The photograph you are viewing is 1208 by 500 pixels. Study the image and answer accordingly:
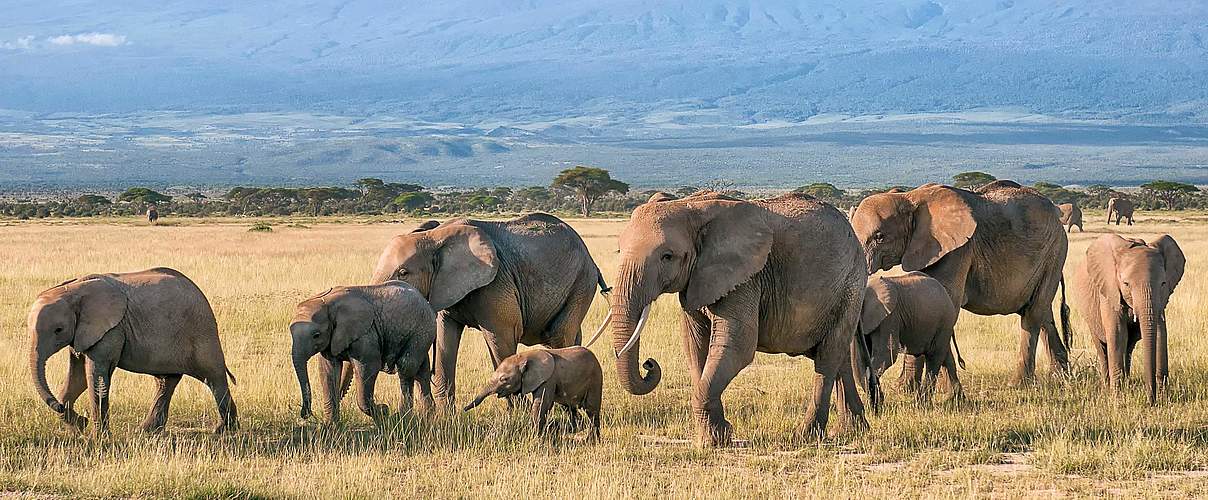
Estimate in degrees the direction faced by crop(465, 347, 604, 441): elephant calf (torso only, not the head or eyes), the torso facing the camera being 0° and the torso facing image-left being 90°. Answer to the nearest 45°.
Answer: approximately 90°

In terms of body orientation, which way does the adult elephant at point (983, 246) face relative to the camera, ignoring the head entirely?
to the viewer's left

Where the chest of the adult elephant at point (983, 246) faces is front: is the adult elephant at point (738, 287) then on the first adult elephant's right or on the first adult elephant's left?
on the first adult elephant's left

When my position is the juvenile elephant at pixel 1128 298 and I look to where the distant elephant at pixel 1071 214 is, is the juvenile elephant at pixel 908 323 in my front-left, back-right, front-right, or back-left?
back-left

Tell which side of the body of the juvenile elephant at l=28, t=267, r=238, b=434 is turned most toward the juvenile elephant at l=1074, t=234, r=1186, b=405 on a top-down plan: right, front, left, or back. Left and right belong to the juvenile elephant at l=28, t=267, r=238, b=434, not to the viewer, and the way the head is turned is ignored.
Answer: back

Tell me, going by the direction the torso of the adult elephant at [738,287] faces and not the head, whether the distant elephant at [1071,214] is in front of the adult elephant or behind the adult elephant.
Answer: behind

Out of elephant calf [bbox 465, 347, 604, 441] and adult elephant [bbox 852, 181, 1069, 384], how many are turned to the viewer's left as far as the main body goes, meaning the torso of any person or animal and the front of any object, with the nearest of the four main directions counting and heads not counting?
2

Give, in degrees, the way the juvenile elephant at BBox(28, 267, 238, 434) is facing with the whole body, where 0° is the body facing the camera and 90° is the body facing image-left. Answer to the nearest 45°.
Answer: approximately 90°
